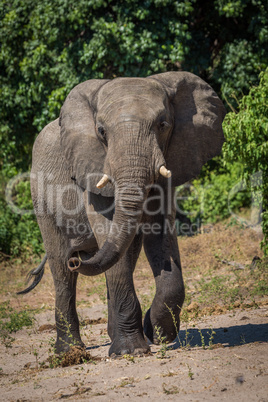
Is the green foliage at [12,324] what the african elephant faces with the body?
no

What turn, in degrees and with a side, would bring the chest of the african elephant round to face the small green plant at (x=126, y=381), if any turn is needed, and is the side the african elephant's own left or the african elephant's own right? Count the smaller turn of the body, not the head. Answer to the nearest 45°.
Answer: approximately 45° to the african elephant's own right

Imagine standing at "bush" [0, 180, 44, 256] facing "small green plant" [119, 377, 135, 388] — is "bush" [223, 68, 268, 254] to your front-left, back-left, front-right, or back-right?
front-left

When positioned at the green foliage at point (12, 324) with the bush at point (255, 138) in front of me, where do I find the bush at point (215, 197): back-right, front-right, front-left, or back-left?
front-left

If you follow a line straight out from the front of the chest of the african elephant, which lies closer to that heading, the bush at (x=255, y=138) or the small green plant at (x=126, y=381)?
the small green plant

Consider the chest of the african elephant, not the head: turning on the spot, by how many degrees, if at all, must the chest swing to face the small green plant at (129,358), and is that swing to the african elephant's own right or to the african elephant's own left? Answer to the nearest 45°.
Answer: approximately 45° to the african elephant's own right

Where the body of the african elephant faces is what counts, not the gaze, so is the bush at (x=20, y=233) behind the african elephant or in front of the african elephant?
behind

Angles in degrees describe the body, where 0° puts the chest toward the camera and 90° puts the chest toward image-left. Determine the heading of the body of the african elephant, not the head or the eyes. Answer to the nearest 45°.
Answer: approximately 315°

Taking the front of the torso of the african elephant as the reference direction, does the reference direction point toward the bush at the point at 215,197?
no
